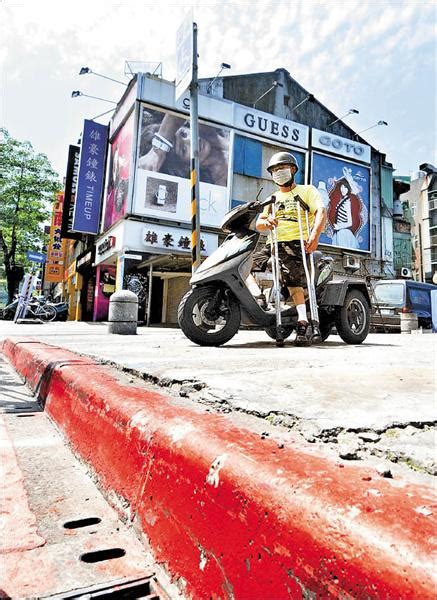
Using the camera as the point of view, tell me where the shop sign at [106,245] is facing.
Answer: facing the viewer and to the left of the viewer

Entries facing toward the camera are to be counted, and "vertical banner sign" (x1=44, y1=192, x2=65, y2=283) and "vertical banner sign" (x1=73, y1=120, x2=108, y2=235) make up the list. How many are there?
2

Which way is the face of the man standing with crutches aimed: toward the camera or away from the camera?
toward the camera

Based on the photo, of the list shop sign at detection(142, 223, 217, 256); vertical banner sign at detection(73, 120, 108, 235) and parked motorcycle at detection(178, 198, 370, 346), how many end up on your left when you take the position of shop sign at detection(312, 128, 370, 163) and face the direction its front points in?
0

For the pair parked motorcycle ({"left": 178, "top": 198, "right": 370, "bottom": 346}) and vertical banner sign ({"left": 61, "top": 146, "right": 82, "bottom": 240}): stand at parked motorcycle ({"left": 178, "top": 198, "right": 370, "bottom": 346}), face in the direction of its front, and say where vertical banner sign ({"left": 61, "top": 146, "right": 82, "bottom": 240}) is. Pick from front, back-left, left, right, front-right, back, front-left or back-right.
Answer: right

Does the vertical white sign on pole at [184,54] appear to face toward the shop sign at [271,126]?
no

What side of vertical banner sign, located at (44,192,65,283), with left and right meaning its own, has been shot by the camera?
front

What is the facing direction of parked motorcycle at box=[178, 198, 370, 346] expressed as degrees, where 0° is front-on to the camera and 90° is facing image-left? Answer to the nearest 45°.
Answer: approximately 45°

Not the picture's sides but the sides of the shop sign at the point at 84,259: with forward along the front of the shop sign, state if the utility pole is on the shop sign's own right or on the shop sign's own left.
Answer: on the shop sign's own left

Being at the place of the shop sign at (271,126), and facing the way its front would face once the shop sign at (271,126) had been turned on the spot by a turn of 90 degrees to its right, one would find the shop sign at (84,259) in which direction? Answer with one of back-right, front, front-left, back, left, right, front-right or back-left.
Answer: front-right

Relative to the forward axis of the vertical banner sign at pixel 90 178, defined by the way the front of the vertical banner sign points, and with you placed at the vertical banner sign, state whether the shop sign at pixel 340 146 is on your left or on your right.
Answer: on your left

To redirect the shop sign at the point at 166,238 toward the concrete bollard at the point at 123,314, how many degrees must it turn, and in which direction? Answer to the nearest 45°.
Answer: approximately 45° to its right
